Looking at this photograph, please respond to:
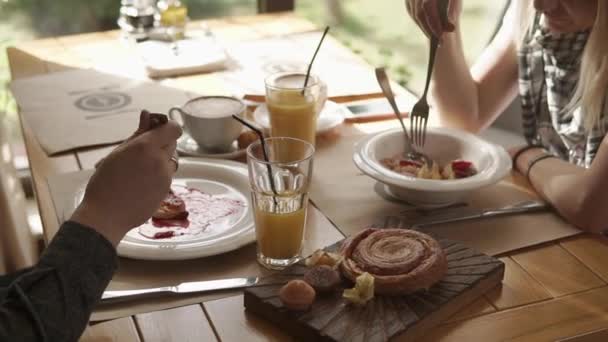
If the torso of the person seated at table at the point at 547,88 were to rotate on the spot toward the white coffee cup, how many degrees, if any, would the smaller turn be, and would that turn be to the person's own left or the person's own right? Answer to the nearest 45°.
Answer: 0° — they already face it

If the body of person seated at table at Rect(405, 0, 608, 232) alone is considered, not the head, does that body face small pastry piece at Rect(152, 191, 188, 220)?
yes

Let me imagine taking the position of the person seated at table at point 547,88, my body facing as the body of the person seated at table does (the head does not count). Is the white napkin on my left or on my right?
on my right

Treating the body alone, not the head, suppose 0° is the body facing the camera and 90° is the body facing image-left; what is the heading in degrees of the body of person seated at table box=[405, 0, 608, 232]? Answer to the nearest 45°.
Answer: approximately 45°

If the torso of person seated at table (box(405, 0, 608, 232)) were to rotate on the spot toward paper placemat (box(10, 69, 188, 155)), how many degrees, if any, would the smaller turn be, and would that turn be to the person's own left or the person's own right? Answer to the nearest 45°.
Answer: approximately 45° to the person's own right
